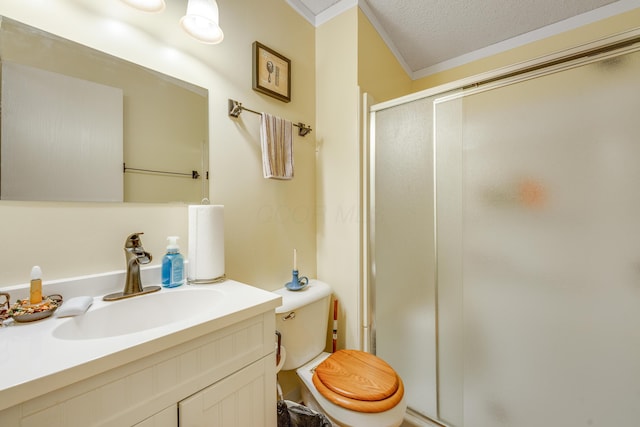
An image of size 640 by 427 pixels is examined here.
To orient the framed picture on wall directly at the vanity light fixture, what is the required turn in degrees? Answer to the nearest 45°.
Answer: approximately 90° to its right

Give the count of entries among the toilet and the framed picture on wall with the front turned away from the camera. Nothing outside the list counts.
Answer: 0

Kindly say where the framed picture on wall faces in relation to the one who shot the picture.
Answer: facing the viewer and to the right of the viewer

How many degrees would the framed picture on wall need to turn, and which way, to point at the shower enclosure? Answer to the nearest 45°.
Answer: approximately 45° to its left

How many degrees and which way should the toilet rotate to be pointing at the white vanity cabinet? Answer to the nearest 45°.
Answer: approximately 90° to its right

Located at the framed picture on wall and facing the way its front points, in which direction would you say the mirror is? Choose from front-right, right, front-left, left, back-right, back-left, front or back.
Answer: right

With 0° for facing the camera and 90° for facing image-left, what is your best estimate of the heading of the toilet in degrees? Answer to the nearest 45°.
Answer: approximately 315°
